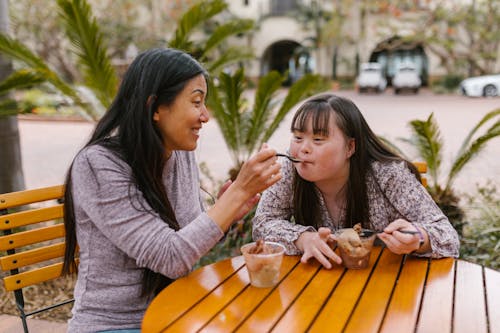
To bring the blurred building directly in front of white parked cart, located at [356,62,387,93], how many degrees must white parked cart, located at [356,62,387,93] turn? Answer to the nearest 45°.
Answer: approximately 135° to its right

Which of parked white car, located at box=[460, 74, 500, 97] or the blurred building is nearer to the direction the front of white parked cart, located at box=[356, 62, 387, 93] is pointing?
the parked white car

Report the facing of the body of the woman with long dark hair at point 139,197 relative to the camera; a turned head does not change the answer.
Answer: to the viewer's right

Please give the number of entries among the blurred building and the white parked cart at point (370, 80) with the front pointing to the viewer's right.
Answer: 0

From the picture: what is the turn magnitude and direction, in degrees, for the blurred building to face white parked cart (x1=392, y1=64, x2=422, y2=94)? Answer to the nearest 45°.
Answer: approximately 45° to its left

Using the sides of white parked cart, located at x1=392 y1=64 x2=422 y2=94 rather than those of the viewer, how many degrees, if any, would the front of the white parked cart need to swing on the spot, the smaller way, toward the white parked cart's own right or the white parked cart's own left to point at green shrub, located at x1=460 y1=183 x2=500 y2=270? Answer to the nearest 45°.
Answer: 0° — it already faces it

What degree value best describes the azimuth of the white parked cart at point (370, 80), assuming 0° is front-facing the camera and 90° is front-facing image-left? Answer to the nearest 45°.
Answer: approximately 0°

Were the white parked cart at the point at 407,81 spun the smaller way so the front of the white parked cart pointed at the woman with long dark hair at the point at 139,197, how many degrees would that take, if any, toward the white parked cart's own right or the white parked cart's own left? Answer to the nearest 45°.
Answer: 0° — it already faces them

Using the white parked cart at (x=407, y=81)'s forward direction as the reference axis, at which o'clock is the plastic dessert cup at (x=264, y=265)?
The plastic dessert cup is roughly at 12 o'clock from the white parked cart.

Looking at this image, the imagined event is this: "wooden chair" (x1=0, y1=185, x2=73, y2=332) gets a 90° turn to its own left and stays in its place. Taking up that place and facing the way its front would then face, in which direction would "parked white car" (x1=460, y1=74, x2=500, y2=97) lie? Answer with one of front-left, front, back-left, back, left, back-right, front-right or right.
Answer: front

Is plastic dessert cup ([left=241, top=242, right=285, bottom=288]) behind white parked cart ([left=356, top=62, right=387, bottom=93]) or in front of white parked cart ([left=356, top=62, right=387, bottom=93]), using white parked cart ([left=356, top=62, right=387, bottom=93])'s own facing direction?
in front

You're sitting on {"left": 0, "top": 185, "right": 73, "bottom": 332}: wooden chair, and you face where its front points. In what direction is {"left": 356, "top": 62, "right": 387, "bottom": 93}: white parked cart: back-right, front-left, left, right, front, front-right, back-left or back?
left

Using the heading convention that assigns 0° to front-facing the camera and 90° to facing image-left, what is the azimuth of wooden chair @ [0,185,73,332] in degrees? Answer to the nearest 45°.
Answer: approximately 315°

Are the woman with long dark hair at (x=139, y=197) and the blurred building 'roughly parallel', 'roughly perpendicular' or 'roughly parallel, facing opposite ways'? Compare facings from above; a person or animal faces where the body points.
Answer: roughly perpendicular

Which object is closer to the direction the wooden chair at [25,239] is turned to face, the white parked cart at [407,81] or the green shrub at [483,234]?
the green shrub
